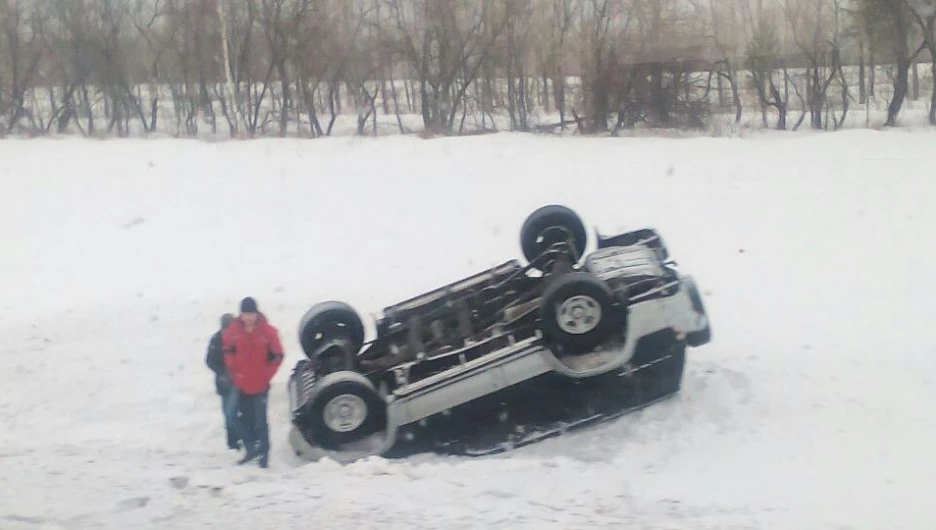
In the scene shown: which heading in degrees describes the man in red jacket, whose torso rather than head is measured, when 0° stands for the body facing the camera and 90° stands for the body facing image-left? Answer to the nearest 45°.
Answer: approximately 0°
